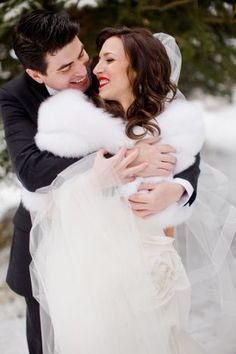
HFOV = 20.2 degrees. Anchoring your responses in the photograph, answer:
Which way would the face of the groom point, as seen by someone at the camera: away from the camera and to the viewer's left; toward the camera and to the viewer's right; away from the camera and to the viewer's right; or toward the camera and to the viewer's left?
toward the camera and to the viewer's right

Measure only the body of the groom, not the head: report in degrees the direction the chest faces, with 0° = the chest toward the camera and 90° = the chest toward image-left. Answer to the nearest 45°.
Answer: approximately 315°
